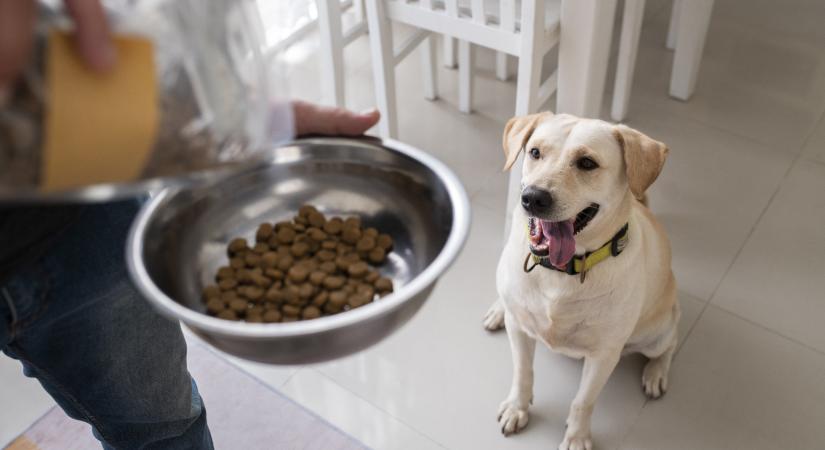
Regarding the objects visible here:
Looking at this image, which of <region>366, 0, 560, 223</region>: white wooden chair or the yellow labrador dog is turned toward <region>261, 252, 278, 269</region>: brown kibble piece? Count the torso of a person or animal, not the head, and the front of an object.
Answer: the yellow labrador dog

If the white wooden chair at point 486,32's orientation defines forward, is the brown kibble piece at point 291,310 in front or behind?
behind

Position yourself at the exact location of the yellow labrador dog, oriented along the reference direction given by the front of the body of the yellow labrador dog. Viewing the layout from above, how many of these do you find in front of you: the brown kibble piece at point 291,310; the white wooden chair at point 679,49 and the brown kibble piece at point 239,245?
2

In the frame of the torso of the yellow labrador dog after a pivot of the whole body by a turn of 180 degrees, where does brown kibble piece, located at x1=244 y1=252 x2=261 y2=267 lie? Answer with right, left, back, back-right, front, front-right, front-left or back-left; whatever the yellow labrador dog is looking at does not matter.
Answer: back

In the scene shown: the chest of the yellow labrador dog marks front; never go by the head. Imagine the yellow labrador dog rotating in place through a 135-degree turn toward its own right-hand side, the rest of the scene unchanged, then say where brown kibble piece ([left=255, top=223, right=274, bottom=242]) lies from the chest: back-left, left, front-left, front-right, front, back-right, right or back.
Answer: back-left

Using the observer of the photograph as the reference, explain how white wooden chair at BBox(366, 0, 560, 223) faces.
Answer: facing away from the viewer and to the right of the viewer

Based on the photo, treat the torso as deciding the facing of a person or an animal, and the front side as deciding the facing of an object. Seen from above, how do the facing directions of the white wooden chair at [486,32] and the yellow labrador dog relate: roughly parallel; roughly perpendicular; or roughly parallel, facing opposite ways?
roughly parallel, facing opposite ways

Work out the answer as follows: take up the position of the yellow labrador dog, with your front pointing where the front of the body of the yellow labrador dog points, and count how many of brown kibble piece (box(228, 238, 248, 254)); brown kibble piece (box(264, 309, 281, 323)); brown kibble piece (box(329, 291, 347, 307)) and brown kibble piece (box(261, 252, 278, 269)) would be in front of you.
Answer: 4

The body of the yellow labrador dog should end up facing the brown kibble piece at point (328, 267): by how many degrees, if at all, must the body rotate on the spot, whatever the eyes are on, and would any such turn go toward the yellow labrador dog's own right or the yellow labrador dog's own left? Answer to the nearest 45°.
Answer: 0° — it already faces it

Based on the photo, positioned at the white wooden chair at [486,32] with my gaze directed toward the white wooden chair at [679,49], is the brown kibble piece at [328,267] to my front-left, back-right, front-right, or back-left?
back-right

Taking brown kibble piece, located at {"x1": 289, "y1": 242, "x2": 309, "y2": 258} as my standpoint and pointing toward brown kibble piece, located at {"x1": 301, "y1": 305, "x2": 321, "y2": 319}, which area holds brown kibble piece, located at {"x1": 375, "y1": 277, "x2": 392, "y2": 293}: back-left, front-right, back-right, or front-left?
front-left

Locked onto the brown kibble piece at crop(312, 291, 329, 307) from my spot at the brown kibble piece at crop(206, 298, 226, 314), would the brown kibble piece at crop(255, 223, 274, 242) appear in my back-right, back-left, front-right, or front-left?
front-left

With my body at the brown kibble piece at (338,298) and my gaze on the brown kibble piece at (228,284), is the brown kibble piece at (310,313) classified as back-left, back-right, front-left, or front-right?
front-left

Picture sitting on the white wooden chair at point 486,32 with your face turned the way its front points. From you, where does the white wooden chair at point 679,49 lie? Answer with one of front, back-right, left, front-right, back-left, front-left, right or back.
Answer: front

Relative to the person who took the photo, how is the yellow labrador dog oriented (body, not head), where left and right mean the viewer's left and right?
facing the viewer and to the left of the viewer

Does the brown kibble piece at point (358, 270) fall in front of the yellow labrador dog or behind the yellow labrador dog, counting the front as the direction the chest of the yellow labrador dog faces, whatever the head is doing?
in front

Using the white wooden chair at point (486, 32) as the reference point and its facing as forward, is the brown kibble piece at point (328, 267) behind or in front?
behind
